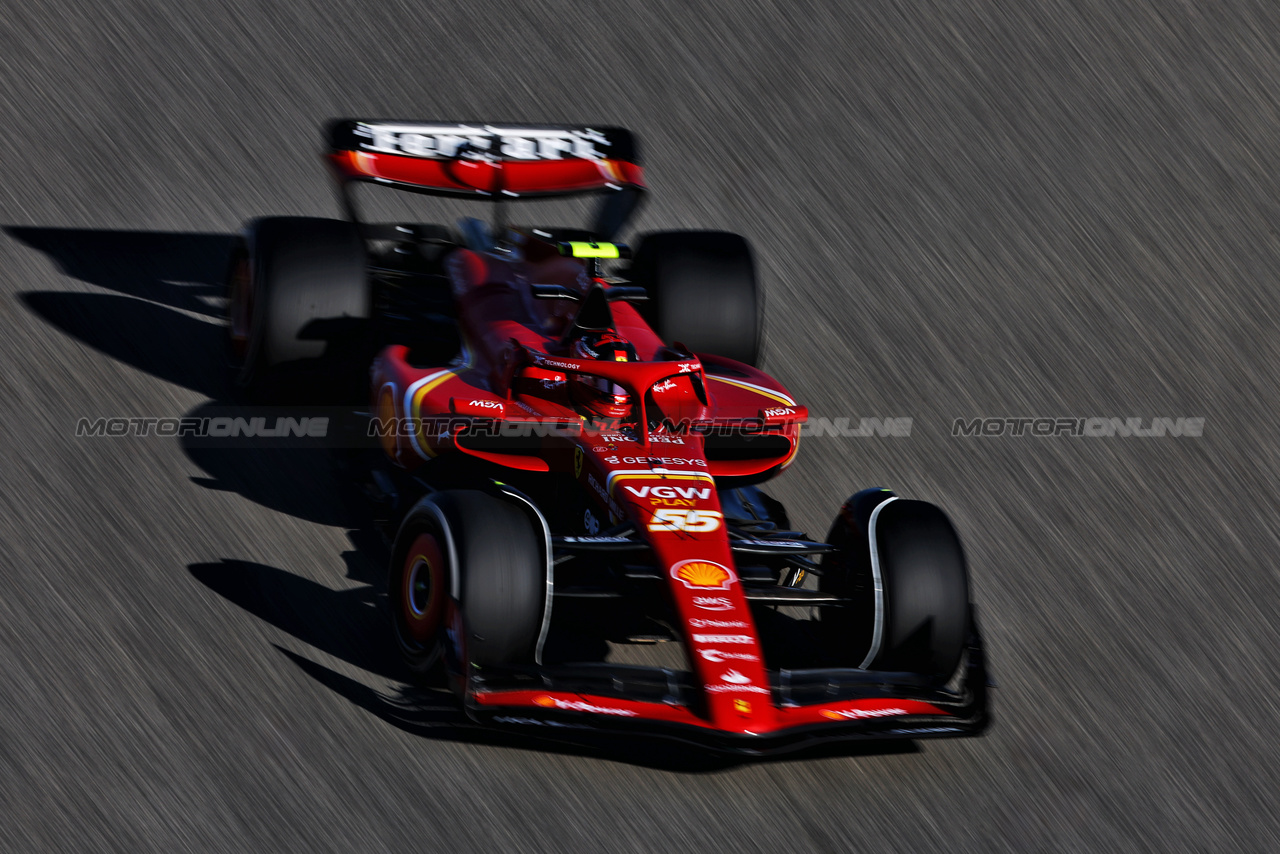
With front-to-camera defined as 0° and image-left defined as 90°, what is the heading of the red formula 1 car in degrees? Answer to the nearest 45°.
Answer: approximately 0°
